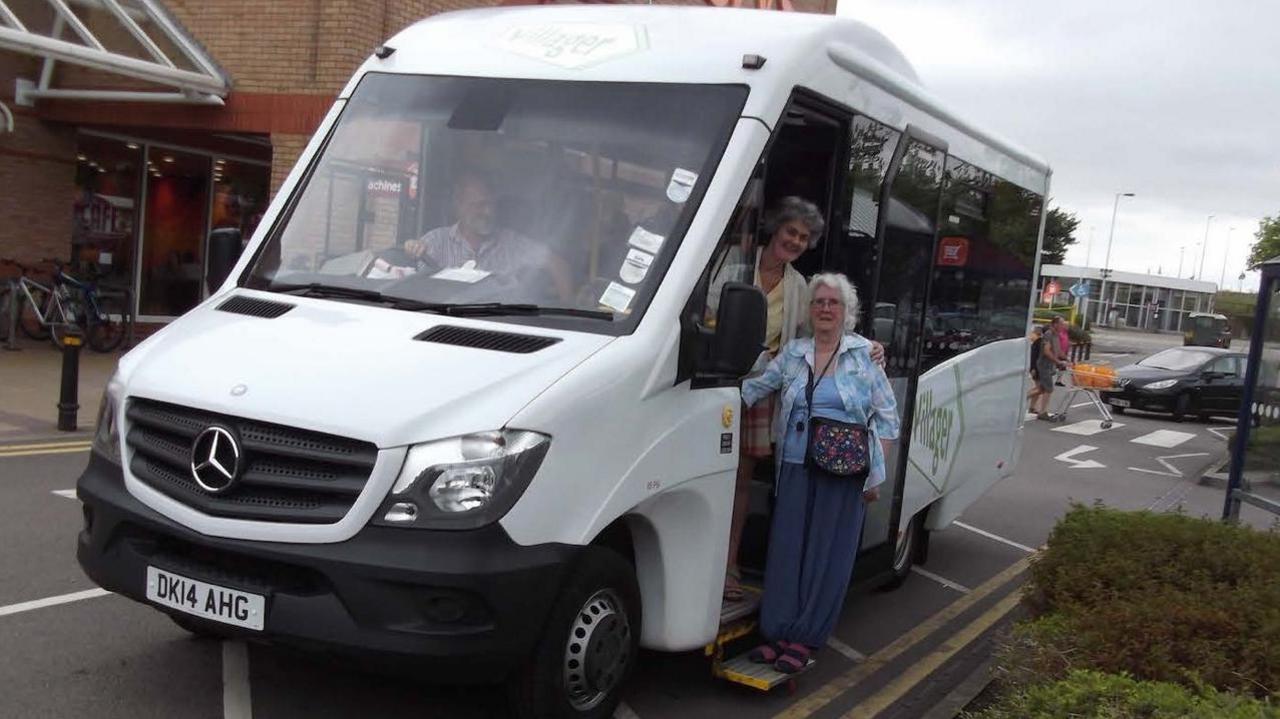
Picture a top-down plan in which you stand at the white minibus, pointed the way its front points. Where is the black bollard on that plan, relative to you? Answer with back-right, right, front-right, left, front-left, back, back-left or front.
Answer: right

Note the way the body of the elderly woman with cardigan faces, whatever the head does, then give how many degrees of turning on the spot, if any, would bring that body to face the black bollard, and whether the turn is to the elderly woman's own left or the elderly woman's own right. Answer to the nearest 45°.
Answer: approximately 135° to the elderly woman's own right

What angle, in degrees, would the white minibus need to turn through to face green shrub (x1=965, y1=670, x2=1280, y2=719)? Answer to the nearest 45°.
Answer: approximately 45° to its left

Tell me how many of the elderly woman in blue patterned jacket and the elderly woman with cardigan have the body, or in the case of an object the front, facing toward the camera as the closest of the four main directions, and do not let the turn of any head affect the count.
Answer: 2

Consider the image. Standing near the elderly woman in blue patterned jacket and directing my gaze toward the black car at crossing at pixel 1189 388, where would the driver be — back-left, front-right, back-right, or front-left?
back-left

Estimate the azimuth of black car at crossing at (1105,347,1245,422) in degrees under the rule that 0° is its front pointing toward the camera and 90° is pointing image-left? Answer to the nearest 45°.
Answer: approximately 45°

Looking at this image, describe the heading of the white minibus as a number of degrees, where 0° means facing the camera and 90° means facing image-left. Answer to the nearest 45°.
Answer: approximately 45°

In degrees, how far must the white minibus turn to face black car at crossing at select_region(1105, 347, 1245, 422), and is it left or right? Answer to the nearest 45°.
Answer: approximately 180°

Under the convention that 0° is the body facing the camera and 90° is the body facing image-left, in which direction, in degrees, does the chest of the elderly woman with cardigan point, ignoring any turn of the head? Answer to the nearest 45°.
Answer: approximately 0°

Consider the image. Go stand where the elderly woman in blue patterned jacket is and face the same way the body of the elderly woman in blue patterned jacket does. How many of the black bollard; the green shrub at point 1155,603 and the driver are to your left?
1

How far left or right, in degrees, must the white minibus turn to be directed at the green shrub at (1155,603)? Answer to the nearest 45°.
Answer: approximately 135° to its left

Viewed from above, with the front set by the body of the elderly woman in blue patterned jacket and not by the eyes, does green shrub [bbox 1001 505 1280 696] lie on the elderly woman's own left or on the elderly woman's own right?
on the elderly woman's own left

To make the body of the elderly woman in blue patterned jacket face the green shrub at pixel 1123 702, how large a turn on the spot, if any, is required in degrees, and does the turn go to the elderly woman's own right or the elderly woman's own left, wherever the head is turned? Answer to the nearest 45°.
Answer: approximately 45° to the elderly woman's own left

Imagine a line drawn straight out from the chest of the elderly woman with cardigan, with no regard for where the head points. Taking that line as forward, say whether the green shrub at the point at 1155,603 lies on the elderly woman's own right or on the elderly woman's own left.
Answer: on the elderly woman's own left
